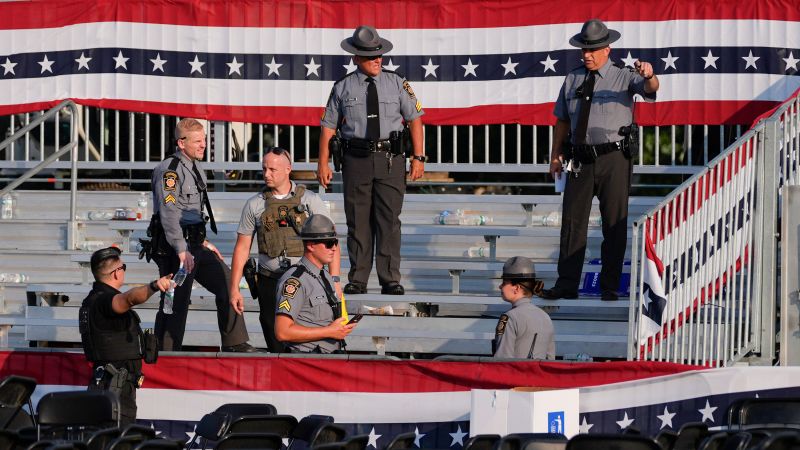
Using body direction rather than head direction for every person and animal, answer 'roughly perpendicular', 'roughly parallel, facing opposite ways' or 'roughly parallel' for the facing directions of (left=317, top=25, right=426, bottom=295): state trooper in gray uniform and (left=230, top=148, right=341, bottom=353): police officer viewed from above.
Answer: roughly parallel

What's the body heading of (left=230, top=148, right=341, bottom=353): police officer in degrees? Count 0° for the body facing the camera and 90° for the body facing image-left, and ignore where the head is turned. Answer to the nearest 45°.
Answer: approximately 0°

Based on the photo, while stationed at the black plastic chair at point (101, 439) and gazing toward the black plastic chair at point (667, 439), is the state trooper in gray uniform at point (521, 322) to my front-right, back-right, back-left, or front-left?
front-left

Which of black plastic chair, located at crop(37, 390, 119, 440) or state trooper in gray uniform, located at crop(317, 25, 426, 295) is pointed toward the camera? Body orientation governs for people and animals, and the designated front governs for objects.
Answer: the state trooper in gray uniform

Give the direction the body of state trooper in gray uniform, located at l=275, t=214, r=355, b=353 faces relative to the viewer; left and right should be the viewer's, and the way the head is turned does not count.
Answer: facing the viewer and to the right of the viewer

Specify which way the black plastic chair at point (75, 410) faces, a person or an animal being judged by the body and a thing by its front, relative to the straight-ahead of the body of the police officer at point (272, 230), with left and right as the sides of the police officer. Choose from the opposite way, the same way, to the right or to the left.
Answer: the opposite way

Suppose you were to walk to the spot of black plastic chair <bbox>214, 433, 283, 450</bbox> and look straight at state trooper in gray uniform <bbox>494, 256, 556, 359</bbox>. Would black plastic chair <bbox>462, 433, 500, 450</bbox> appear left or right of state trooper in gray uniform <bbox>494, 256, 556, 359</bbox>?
right

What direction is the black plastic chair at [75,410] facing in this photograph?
away from the camera

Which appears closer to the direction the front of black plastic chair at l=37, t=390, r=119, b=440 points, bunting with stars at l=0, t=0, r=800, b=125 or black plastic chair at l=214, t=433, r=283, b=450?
the bunting with stars

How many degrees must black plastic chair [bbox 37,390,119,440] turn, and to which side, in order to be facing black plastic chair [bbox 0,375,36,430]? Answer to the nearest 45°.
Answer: approximately 45° to its left

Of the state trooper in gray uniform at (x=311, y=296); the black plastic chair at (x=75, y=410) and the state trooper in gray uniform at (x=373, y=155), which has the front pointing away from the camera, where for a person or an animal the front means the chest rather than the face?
the black plastic chair

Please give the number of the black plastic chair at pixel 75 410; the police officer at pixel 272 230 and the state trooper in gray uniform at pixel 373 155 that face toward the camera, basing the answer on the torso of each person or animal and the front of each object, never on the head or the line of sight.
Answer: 2

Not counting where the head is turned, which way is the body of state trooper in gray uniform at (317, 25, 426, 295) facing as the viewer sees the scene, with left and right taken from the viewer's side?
facing the viewer

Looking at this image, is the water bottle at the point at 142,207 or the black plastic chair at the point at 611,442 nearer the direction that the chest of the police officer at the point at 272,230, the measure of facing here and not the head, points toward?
the black plastic chair

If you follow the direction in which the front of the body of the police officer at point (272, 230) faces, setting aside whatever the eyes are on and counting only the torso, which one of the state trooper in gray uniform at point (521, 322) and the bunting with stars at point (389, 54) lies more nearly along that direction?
the state trooper in gray uniform

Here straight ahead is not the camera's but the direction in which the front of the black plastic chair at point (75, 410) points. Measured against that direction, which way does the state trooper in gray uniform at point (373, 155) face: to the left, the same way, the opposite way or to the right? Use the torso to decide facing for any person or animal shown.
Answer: the opposite way

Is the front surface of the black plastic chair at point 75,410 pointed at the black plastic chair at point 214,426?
no

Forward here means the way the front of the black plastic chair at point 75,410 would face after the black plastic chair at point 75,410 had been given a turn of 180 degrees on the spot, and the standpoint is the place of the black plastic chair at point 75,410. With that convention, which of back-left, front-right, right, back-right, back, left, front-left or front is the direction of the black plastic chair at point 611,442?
front-left
